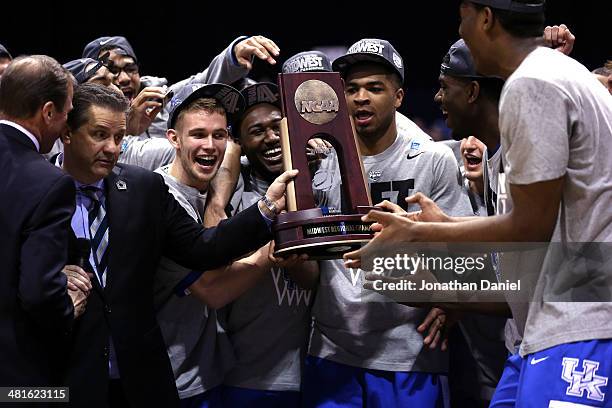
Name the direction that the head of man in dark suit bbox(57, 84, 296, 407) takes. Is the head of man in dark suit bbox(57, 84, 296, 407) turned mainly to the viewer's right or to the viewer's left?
to the viewer's right

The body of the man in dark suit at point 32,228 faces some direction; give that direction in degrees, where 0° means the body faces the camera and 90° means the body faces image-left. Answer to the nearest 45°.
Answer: approximately 225°
